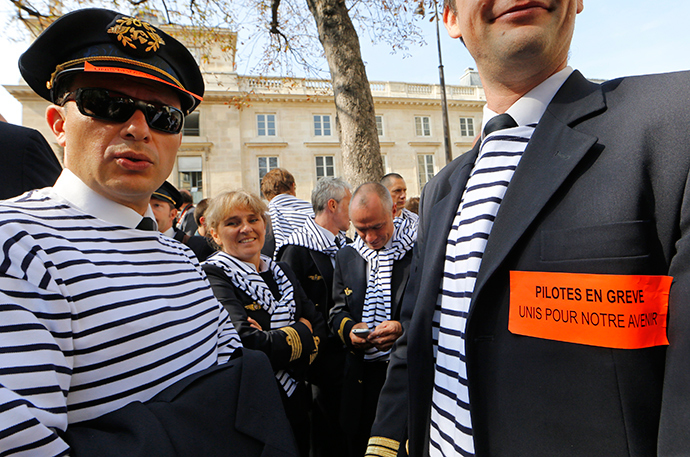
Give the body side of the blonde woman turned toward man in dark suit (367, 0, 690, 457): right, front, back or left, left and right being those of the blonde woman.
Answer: front

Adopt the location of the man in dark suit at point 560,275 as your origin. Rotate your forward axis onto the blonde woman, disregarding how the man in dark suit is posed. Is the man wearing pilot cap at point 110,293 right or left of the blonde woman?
left

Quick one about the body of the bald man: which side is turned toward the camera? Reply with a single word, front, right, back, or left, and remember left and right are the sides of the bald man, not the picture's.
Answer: front

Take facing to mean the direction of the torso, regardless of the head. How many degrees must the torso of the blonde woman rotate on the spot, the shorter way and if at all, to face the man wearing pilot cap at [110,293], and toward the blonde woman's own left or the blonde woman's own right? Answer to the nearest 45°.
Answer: approximately 45° to the blonde woman's own right

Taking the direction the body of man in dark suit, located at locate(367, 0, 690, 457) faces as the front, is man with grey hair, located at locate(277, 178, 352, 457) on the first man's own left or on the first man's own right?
on the first man's own right

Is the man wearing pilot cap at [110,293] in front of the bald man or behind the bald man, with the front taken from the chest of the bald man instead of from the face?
in front

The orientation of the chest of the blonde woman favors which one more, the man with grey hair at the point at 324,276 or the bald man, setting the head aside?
the bald man

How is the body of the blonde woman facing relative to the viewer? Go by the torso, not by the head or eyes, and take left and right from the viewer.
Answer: facing the viewer and to the right of the viewer

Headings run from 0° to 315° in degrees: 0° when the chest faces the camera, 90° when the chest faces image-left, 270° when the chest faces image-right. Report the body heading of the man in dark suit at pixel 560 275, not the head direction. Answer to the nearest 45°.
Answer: approximately 45°

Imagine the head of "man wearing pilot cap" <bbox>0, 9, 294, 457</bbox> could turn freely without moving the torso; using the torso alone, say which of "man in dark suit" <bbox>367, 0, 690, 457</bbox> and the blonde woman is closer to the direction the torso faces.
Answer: the man in dark suit

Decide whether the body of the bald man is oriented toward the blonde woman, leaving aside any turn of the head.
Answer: no

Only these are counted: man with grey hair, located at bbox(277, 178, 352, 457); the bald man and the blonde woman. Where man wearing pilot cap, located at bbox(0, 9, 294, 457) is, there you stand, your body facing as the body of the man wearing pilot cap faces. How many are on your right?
0

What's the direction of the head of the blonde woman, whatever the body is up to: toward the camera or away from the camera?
toward the camera

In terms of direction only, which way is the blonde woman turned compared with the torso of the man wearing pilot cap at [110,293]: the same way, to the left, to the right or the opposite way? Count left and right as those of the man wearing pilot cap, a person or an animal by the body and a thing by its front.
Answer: the same way

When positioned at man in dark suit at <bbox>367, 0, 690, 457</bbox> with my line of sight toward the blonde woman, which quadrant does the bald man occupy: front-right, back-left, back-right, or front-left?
front-right

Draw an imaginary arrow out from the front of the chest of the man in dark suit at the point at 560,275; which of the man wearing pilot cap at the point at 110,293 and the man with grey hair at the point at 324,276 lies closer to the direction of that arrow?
the man wearing pilot cap

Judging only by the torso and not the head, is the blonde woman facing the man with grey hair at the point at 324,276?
no

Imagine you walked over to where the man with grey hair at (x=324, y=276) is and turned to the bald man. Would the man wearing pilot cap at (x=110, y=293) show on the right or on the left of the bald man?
right

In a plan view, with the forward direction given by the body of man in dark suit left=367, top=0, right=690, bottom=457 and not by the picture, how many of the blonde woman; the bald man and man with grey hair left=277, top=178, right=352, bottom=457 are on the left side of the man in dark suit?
0

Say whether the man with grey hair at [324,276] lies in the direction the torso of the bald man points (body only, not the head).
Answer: no
